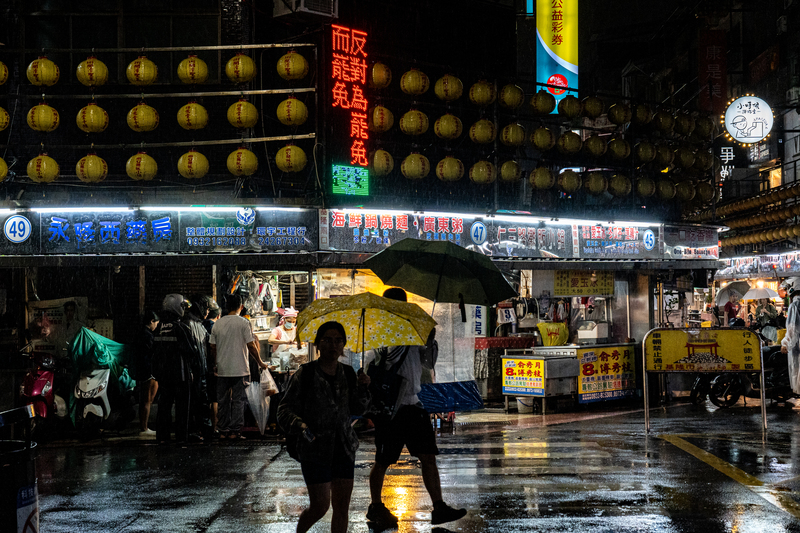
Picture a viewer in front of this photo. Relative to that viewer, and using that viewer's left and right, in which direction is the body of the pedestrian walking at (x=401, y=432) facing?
facing to the right of the viewer

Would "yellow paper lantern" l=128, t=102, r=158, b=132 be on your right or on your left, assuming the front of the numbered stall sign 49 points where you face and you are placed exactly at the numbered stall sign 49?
on your left

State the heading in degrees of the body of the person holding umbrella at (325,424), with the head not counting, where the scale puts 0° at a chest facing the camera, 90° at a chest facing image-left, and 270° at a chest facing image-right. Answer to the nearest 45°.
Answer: approximately 0°

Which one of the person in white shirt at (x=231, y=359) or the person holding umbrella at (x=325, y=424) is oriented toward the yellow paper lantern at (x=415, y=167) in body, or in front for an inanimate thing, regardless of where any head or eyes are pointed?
the person in white shirt

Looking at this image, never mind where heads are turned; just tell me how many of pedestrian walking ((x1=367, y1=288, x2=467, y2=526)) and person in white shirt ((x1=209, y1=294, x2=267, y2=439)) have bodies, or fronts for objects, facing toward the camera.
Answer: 0

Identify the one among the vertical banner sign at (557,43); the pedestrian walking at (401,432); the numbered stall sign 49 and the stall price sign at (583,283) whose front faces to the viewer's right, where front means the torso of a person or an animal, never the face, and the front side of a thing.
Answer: the pedestrian walking

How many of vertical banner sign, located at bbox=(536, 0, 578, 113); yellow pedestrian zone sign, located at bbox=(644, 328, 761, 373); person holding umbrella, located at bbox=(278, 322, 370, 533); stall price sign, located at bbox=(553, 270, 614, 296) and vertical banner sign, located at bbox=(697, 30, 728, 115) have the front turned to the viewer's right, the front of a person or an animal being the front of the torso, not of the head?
0

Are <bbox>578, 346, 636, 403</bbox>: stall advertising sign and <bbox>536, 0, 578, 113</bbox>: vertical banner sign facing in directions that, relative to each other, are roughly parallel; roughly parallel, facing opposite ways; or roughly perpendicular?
roughly parallel

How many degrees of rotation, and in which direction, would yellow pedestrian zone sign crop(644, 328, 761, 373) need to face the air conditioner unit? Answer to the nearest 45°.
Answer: approximately 90° to its right

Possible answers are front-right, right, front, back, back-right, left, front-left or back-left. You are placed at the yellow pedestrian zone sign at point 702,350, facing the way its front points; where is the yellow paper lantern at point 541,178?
back-right

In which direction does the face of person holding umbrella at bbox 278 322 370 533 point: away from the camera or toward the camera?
toward the camera

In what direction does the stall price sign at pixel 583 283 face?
toward the camera

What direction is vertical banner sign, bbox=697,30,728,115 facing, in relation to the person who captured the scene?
facing the viewer

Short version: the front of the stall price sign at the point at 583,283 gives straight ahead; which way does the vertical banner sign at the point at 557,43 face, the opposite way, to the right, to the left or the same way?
the same way
